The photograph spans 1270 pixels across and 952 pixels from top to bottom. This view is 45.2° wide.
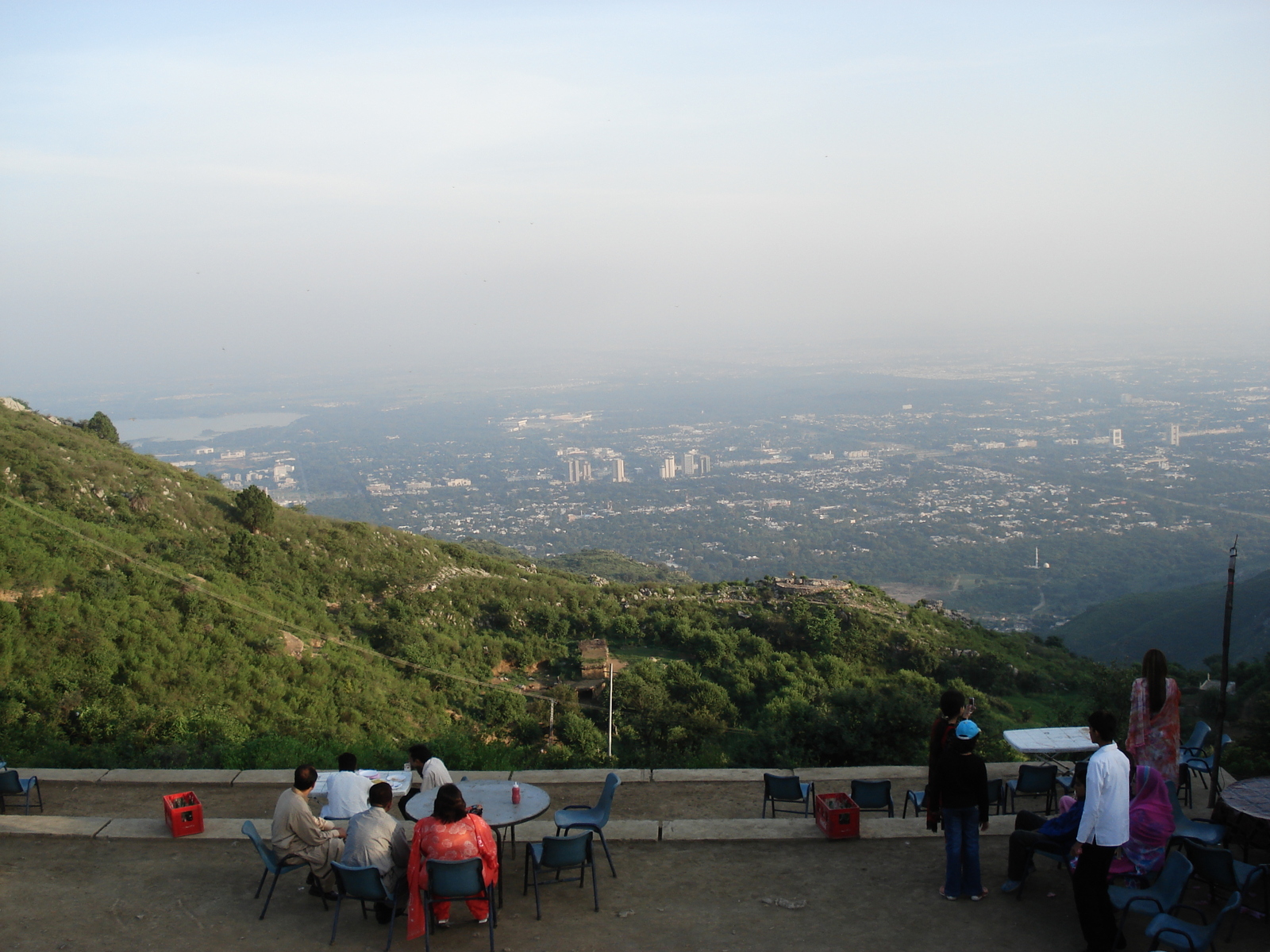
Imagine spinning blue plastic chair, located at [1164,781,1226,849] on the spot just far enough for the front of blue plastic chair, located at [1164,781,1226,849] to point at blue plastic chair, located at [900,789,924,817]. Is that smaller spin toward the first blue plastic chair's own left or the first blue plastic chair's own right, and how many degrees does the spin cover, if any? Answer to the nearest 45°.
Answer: approximately 135° to the first blue plastic chair's own left

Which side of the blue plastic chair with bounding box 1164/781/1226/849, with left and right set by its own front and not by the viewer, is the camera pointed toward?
right

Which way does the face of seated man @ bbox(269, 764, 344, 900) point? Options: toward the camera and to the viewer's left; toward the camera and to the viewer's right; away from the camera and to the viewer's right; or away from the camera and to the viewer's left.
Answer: away from the camera and to the viewer's right

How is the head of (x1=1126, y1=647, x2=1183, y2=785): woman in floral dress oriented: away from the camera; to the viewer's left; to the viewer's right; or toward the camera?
away from the camera

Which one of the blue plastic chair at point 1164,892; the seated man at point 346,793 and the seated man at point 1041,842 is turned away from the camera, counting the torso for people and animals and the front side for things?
the seated man at point 346,793

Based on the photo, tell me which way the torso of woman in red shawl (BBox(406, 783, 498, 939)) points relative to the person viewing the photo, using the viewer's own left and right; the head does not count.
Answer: facing away from the viewer

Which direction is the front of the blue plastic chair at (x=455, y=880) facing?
away from the camera

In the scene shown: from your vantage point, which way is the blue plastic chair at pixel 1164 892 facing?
to the viewer's left
